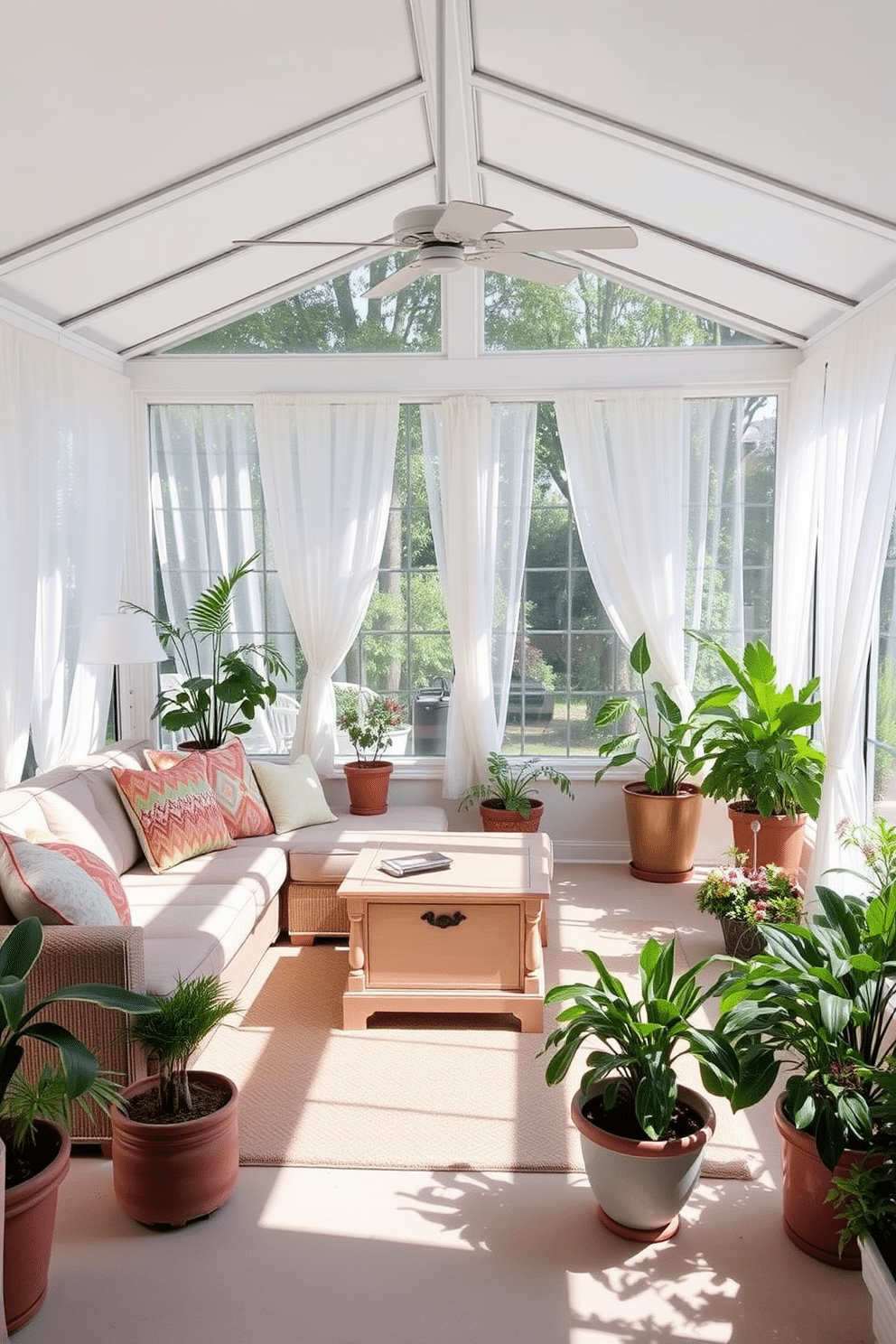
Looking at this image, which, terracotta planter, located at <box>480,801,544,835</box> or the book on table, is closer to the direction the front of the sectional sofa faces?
the book on table

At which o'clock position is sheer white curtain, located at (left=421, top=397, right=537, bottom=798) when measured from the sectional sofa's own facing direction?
The sheer white curtain is roughly at 9 o'clock from the sectional sofa.

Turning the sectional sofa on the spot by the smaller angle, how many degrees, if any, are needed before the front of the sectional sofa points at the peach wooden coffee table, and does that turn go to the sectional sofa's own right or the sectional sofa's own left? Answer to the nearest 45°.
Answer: approximately 45° to the sectional sofa's own left

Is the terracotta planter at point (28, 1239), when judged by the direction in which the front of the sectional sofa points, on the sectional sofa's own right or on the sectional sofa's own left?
on the sectional sofa's own right

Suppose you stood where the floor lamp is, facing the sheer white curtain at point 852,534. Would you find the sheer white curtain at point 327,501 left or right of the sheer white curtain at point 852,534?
left

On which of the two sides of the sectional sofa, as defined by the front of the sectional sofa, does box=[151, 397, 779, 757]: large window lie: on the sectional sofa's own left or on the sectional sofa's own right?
on the sectional sofa's own left

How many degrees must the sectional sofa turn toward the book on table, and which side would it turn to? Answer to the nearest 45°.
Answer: approximately 45° to its left

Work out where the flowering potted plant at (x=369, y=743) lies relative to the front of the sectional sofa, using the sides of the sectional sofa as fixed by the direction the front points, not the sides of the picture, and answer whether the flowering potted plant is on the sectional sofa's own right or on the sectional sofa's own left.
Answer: on the sectional sofa's own left

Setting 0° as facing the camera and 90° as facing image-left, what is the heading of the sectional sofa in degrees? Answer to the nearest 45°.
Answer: approximately 315°
